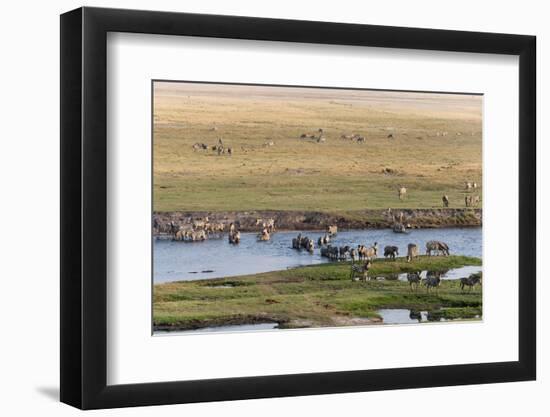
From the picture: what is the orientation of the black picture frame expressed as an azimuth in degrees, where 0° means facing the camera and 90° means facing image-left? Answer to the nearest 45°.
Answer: approximately 315°
